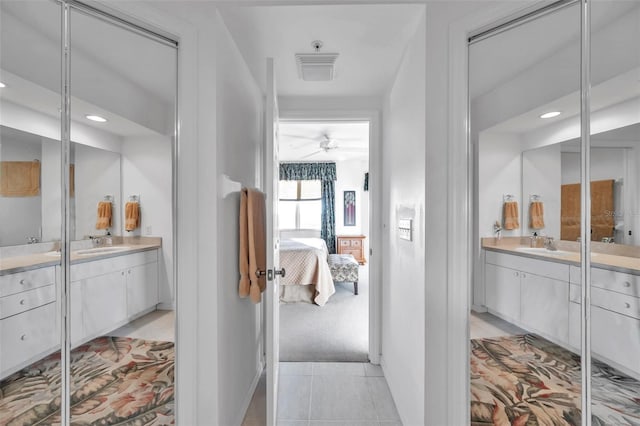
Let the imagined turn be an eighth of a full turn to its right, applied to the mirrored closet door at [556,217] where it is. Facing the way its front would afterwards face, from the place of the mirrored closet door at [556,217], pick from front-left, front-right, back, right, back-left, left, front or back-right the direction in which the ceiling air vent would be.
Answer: front

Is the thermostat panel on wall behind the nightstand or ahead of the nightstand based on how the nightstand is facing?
ahead

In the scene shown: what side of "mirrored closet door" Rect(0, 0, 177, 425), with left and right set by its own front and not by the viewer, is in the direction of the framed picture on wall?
left

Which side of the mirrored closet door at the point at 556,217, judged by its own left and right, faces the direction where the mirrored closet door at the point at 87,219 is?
front

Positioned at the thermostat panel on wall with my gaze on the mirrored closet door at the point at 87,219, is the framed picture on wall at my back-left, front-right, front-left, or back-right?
back-right

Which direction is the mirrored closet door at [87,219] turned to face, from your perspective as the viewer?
facing the viewer and to the right of the viewer

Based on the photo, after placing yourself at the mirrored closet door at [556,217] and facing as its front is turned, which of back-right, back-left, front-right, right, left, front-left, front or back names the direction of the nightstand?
right

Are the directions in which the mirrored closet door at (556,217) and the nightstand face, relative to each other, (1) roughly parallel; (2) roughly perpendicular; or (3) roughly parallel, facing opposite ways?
roughly perpendicular

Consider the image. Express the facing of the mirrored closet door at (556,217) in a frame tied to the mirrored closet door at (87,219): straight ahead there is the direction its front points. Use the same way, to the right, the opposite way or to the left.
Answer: the opposite way

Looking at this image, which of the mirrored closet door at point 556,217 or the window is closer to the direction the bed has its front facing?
the mirrored closet door

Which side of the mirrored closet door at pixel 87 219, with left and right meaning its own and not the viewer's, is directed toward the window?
left
